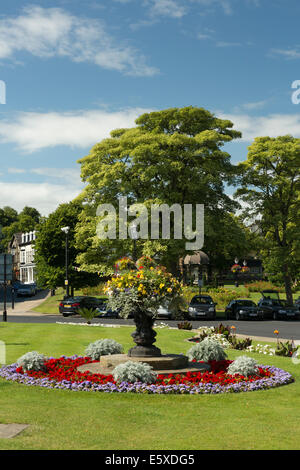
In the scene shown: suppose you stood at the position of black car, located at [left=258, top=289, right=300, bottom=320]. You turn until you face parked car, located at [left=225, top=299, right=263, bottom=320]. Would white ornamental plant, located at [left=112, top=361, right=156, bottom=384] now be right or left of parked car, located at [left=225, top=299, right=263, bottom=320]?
left

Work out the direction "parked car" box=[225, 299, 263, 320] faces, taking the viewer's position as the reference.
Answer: facing the viewer and to the right of the viewer

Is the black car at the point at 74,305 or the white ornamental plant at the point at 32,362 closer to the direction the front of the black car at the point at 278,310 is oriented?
the white ornamental plant

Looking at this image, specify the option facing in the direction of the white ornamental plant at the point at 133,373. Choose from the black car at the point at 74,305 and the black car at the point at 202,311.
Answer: the black car at the point at 202,311

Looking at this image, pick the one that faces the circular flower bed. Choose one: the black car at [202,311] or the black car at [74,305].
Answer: the black car at [202,311]

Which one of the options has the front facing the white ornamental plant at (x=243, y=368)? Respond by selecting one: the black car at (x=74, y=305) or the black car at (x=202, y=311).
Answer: the black car at (x=202, y=311)

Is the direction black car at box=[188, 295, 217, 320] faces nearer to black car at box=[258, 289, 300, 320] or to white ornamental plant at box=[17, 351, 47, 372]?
the white ornamental plant

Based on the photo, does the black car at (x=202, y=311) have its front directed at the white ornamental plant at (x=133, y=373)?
yes

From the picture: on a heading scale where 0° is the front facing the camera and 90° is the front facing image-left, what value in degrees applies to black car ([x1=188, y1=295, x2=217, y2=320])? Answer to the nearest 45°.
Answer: approximately 0°

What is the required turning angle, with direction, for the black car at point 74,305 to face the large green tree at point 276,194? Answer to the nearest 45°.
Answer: approximately 45° to its right

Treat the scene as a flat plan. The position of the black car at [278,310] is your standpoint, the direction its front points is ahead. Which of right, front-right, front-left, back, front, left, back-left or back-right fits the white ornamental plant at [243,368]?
front-right

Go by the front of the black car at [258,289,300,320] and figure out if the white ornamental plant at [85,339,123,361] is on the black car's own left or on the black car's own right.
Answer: on the black car's own right

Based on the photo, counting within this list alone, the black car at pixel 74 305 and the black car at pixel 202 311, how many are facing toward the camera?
1
